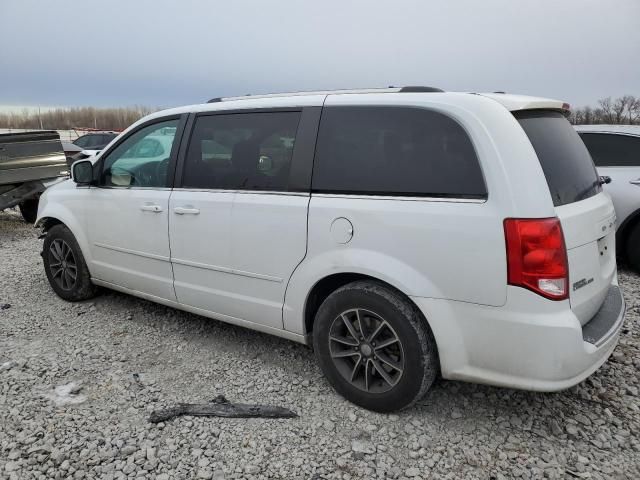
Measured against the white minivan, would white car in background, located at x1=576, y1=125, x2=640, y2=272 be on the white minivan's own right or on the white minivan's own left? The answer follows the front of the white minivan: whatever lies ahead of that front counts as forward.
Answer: on the white minivan's own right

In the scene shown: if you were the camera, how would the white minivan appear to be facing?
facing away from the viewer and to the left of the viewer

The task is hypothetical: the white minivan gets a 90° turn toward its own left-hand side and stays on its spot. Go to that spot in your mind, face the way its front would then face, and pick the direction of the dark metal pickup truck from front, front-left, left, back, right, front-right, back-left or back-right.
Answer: right
